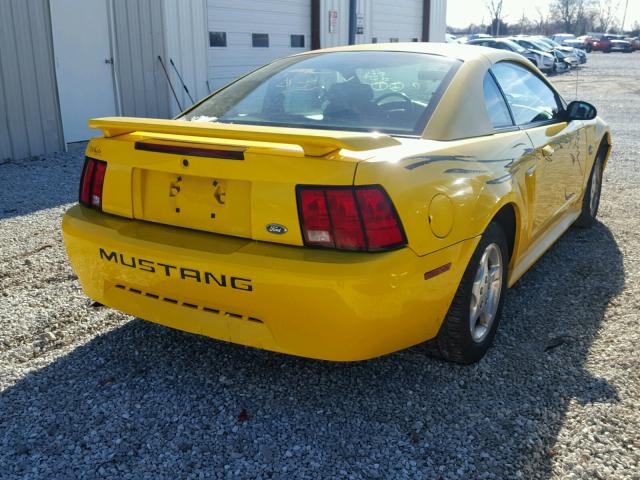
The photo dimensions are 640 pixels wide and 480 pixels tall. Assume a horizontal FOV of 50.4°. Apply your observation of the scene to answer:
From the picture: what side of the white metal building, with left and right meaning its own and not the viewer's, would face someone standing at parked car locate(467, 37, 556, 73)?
left

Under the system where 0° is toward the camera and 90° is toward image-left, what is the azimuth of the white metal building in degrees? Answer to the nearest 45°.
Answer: approximately 315°

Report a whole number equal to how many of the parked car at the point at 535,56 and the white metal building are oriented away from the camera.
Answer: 0

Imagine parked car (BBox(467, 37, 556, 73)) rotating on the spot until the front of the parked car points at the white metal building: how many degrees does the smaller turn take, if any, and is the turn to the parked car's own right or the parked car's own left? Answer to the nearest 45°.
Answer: approximately 45° to the parked car's own right

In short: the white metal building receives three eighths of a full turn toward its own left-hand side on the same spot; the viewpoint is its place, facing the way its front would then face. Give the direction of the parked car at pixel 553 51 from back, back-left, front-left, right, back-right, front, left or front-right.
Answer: front-right

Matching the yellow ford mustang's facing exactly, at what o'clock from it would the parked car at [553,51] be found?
The parked car is roughly at 11 o'clock from the yellow ford mustang.

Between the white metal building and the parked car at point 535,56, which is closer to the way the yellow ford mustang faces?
the parked car

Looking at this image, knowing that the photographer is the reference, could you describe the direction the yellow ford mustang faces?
facing away from the viewer and to the right of the viewer

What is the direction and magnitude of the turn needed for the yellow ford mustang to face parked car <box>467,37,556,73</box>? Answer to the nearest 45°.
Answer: approximately 45° to its left
